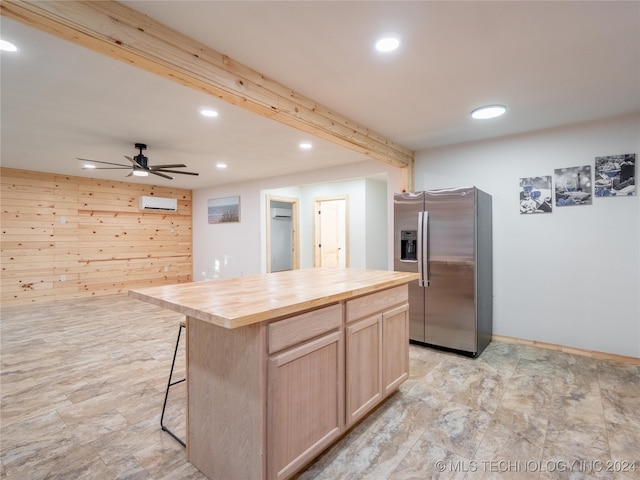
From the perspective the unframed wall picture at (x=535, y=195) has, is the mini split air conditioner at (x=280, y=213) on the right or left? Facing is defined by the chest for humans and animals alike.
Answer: on its right

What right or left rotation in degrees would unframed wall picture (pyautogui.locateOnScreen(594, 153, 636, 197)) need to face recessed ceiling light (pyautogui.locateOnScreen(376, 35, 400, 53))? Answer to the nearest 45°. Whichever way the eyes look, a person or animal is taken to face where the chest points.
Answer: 0° — it already faces it

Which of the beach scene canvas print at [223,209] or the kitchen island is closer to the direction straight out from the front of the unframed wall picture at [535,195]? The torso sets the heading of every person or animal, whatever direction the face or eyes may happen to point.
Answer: the kitchen island

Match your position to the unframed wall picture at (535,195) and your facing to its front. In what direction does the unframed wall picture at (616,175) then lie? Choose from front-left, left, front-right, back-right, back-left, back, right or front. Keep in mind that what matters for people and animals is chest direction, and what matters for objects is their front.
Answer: left

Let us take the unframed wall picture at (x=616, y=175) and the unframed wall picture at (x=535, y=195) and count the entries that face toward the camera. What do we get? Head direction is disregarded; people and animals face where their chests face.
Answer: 2

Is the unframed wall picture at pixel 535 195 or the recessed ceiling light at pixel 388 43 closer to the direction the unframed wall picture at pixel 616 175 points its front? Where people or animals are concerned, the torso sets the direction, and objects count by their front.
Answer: the recessed ceiling light

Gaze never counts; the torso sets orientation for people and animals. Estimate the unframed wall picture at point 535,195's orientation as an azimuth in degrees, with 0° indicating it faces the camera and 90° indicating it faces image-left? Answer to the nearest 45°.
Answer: approximately 0°

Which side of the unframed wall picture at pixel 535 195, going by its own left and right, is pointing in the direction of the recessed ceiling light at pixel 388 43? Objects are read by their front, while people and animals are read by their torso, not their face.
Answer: front

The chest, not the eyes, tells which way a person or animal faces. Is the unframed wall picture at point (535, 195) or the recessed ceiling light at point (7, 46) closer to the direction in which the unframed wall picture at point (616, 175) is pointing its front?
the recessed ceiling light

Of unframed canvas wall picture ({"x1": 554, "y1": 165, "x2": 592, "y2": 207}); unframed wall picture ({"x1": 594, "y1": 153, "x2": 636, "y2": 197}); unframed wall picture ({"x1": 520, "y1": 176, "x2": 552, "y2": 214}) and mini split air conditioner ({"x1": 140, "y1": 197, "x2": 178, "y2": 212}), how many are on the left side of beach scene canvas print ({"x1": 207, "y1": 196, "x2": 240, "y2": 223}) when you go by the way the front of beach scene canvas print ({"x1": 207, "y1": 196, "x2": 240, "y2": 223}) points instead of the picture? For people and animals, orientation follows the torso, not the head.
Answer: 3

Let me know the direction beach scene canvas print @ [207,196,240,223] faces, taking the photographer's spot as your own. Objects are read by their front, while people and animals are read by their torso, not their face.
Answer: facing the viewer and to the left of the viewer
